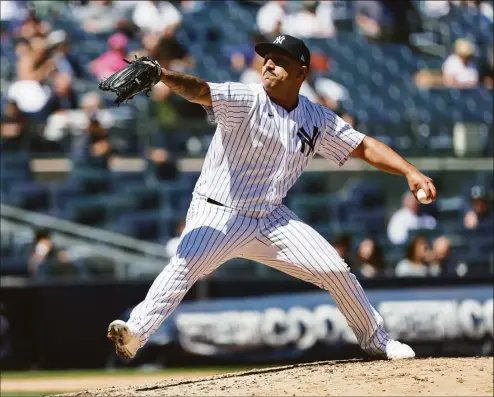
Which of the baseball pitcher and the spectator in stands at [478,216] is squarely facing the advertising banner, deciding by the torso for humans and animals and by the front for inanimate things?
the spectator in stands

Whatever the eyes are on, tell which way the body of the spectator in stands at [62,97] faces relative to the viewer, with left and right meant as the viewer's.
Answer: facing the viewer

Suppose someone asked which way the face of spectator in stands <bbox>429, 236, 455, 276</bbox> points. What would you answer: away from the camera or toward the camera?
toward the camera

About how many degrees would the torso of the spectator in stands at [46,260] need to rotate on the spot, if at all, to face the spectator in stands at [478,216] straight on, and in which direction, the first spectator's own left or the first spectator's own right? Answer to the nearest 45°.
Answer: approximately 90° to the first spectator's own left

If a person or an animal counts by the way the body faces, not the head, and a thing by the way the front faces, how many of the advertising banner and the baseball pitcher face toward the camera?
2

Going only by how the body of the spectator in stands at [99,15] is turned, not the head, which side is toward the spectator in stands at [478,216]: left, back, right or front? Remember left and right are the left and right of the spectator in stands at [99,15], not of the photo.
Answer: left

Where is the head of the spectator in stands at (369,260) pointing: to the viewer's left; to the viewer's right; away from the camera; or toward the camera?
toward the camera

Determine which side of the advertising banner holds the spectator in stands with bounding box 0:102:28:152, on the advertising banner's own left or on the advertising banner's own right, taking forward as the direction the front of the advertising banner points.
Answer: on the advertising banner's own right

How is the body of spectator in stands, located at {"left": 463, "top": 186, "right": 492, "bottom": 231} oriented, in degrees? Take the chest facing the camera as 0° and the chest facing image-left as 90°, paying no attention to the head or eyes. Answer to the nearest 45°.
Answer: approximately 45°

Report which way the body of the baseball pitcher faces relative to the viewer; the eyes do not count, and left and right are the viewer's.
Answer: facing the viewer

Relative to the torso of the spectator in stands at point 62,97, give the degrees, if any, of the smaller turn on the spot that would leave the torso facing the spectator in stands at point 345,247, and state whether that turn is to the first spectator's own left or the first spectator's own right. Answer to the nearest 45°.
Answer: approximately 45° to the first spectator's own left

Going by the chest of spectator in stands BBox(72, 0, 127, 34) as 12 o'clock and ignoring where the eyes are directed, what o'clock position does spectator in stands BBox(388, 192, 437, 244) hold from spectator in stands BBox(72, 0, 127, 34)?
spectator in stands BBox(388, 192, 437, 244) is roughly at 10 o'clock from spectator in stands BBox(72, 0, 127, 34).

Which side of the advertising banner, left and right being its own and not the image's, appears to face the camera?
front

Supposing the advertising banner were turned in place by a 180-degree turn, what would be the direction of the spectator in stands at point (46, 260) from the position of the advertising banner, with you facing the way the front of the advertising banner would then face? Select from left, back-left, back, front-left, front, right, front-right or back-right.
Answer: left

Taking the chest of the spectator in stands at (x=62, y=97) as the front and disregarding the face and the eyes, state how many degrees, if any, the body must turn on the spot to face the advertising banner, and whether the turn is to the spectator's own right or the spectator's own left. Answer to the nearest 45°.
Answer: approximately 45° to the spectator's own left
